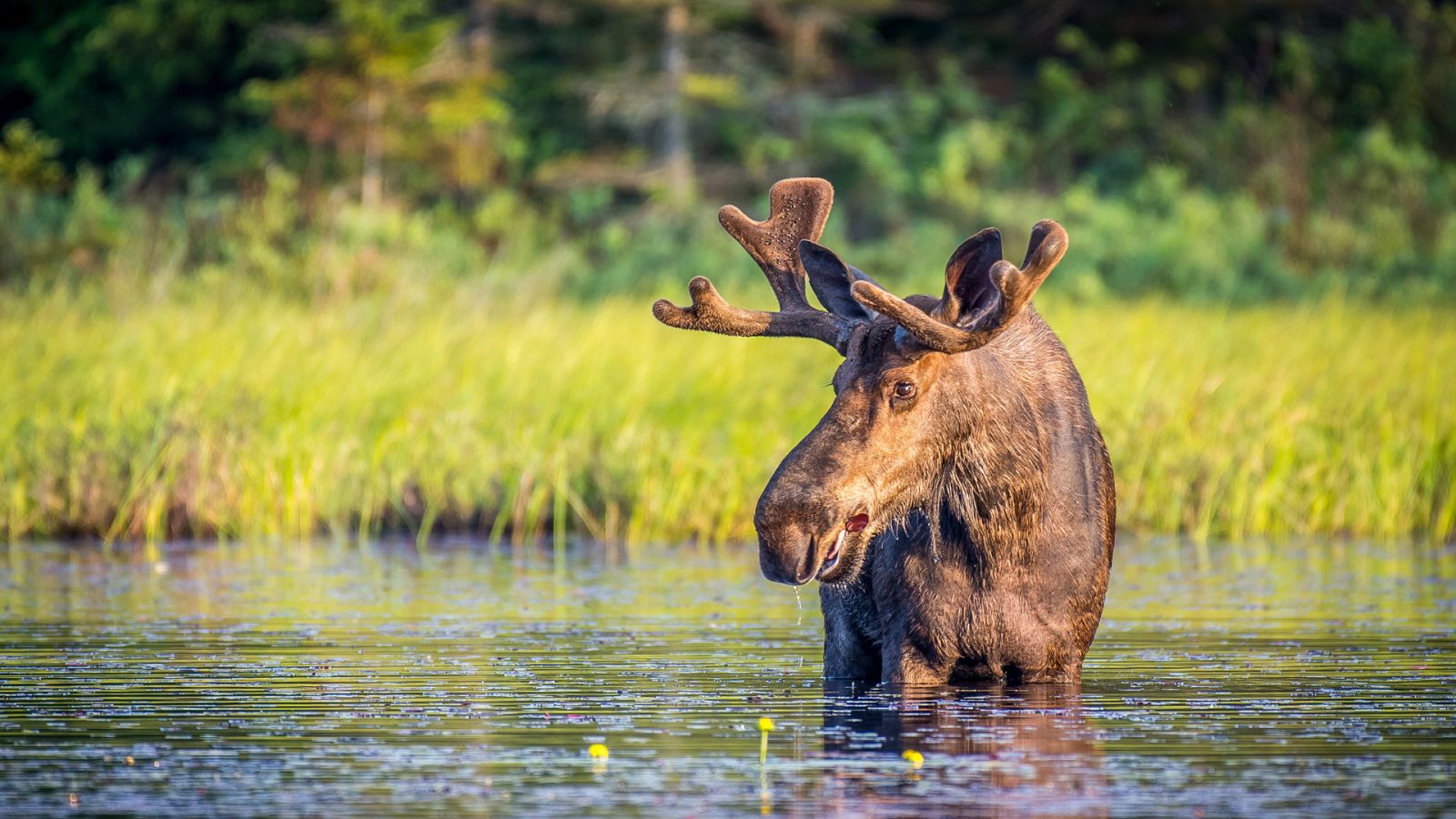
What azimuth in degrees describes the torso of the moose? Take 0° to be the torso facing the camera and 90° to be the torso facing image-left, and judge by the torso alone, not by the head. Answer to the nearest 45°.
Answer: approximately 45°
